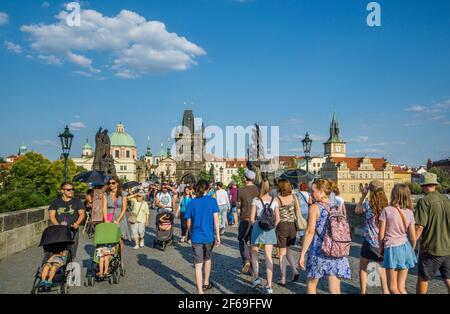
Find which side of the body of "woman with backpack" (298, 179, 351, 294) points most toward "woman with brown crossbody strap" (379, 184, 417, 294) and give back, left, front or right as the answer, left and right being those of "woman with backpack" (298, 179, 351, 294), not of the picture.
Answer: right

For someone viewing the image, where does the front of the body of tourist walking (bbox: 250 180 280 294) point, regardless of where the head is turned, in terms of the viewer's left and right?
facing away from the viewer

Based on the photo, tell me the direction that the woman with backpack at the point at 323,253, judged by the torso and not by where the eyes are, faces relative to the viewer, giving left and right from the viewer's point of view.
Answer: facing away from the viewer and to the left of the viewer

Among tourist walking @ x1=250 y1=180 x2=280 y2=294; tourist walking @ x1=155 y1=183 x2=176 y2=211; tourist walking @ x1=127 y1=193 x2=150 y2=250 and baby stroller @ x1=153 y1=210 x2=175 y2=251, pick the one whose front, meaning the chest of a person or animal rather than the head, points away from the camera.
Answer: tourist walking @ x1=250 y1=180 x2=280 y2=294

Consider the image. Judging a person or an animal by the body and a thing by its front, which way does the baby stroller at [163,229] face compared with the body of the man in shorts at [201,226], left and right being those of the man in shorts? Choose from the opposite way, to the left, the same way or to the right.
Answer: the opposite way

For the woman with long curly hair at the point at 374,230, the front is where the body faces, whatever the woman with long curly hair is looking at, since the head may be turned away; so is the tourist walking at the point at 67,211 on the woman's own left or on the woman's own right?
on the woman's own left

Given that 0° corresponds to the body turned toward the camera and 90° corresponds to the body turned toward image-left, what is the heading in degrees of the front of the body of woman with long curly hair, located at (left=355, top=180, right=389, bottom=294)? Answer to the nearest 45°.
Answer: approximately 135°

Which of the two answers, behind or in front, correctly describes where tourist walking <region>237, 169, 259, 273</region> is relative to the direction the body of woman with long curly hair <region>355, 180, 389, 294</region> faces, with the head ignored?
in front

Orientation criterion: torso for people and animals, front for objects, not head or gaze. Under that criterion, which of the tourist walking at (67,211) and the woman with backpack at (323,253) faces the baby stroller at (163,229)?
the woman with backpack

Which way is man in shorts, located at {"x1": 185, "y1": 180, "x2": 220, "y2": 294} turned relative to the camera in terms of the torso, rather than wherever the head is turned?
away from the camera

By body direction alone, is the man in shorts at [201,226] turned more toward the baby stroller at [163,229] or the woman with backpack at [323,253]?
the baby stroller

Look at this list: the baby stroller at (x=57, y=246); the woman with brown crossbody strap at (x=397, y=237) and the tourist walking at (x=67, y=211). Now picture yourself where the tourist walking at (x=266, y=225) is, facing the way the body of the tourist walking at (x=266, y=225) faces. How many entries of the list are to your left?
2

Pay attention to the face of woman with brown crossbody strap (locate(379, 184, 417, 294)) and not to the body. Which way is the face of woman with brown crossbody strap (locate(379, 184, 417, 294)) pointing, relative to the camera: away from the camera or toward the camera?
away from the camera

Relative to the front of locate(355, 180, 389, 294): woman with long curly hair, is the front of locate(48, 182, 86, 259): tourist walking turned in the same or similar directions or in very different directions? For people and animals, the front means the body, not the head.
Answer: very different directions

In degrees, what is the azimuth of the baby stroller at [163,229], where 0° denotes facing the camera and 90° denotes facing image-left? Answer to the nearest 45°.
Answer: approximately 0°

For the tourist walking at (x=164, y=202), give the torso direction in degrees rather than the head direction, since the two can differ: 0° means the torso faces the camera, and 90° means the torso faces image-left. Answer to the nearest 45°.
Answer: approximately 0°

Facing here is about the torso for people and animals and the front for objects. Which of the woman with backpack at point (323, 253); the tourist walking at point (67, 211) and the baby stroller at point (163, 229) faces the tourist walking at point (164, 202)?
the woman with backpack
